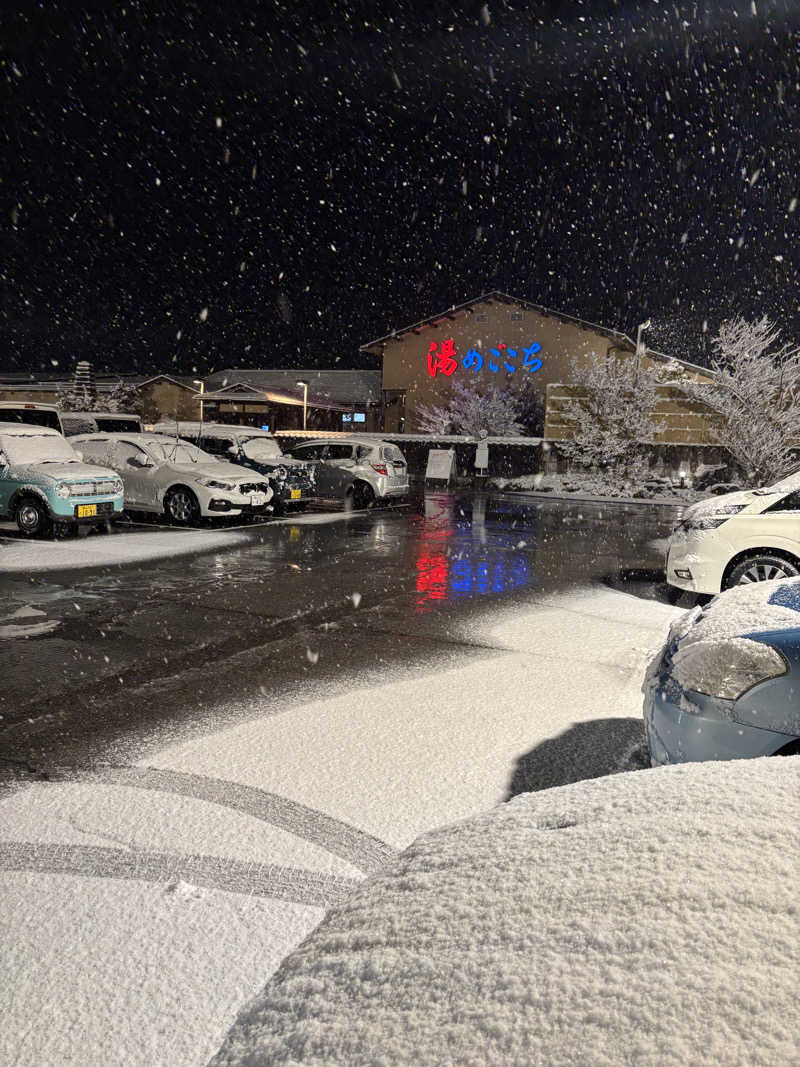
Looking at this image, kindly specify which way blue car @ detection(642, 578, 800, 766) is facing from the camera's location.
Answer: facing to the left of the viewer

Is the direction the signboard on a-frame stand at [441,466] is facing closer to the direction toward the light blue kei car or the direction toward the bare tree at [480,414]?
the light blue kei car

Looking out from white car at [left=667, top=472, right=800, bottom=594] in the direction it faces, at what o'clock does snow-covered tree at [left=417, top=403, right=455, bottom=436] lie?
The snow-covered tree is roughly at 2 o'clock from the white car.

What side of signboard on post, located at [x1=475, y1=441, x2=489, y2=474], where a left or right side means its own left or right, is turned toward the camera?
front

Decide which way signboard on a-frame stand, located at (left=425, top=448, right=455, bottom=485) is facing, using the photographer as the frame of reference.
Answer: facing the viewer

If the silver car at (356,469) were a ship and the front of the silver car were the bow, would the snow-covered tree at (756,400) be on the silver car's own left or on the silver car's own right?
on the silver car's own right

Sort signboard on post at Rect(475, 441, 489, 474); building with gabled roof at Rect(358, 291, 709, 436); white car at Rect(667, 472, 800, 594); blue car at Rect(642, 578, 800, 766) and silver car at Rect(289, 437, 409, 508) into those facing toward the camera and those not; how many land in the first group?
2

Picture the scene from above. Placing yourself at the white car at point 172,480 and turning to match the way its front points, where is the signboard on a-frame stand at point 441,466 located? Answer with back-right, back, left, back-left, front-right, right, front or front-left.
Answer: left

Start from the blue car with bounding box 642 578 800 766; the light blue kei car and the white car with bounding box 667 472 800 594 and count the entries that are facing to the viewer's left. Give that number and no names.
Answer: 2

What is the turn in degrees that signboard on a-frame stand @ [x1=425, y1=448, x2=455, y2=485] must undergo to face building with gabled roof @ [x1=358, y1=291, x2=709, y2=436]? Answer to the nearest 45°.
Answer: approximately 180°

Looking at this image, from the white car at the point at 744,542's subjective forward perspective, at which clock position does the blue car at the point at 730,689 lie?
The blue car is roughly at 9 o'clock from the white car.

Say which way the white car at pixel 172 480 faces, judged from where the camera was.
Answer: facing the viewer and to the right of the viewer

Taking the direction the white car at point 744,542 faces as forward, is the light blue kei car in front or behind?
in front
